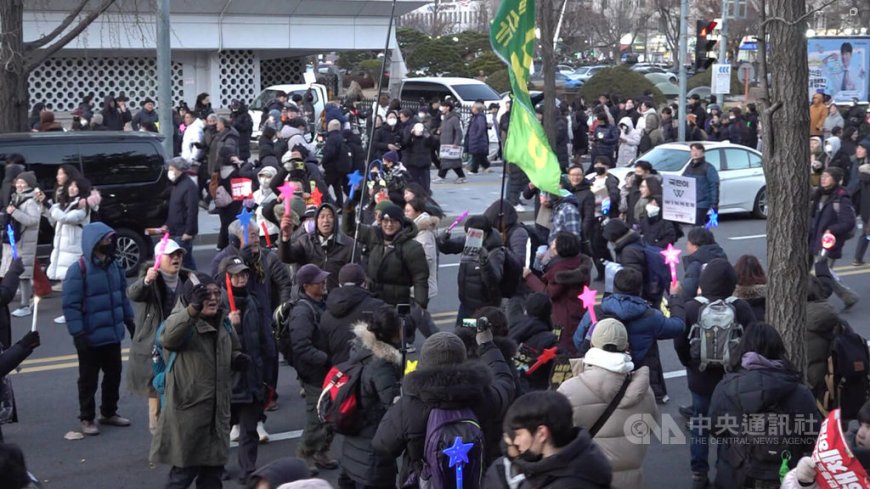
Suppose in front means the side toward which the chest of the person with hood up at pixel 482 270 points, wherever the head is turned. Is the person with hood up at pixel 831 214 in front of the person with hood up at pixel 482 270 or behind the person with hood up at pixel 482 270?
behind

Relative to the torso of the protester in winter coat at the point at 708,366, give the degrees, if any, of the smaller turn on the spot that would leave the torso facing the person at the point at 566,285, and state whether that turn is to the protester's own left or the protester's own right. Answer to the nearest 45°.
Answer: approximately 45° to the protester's own left

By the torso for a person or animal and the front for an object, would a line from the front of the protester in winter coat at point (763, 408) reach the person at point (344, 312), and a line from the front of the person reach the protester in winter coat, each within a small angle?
no

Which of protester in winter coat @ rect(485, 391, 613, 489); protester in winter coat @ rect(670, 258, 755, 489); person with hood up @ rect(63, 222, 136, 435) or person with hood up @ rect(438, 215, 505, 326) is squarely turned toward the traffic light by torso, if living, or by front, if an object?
protester in winter coat @ rect(670, 258, 755, 489)

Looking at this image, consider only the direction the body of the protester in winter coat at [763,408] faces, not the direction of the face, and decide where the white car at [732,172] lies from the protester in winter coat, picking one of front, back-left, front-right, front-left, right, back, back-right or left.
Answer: front

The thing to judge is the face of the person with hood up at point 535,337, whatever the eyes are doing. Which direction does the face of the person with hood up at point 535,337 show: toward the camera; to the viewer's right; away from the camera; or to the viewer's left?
away from the camera

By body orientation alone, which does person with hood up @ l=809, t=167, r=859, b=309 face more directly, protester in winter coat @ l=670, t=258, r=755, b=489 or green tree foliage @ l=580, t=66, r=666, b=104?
the protester in winter coat

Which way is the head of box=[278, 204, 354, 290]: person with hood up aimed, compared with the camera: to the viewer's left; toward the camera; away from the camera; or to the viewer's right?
toward the camera

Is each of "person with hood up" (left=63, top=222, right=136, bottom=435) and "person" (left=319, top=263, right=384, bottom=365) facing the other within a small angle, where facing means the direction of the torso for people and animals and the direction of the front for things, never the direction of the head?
no

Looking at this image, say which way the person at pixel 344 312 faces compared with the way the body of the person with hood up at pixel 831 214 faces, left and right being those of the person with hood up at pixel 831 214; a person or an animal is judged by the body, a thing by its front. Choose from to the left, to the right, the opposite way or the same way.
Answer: the opposite way

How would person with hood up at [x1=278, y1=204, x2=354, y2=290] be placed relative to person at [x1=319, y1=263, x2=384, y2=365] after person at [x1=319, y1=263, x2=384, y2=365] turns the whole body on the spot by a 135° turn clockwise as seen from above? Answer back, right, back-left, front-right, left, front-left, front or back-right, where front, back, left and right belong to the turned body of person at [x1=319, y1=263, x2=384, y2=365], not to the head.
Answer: back

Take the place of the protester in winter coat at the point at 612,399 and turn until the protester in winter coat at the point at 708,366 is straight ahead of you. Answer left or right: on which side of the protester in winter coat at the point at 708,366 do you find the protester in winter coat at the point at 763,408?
right

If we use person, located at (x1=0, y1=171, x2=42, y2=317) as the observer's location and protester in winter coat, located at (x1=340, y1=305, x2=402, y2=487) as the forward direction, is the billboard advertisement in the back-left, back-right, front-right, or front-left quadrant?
back-left

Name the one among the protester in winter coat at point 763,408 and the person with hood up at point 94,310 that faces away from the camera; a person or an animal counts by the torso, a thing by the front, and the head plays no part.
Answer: the protester in winter coat

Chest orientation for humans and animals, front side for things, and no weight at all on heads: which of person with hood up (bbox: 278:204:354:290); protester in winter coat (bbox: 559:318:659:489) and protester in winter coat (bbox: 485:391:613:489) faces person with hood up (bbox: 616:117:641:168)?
protester in winter coat (bbox: 559:318:659:489)

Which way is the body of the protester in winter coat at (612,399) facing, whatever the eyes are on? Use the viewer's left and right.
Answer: facing away from the viewer

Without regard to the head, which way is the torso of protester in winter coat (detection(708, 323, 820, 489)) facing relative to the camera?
away from the camera
